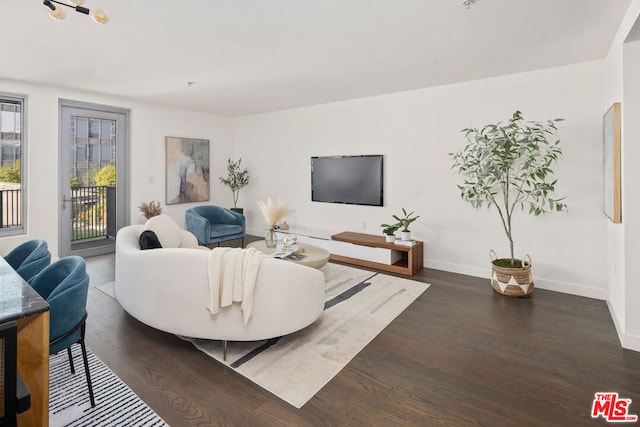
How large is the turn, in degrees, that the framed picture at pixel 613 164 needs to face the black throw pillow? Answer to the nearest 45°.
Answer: approximately 45° to its left

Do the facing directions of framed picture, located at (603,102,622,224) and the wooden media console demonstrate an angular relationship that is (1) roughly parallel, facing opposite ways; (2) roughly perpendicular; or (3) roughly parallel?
roughly perpendicular

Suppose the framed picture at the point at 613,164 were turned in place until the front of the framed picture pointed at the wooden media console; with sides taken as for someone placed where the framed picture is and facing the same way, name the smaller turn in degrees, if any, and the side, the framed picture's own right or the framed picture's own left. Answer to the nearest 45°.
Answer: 0° — it already faces it

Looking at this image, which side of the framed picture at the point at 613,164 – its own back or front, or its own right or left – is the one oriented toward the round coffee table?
front

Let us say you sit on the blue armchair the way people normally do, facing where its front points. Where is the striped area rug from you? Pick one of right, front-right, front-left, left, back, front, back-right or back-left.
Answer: front-right

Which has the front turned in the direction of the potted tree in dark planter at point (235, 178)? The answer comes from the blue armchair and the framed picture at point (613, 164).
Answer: the framed picture

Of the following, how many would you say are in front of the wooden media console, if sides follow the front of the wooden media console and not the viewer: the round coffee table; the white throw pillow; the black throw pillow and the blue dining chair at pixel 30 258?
4

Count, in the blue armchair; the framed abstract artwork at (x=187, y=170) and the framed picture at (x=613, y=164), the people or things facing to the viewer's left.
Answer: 1

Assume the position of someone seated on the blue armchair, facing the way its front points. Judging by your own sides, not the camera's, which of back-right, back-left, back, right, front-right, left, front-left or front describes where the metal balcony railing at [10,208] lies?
back-right

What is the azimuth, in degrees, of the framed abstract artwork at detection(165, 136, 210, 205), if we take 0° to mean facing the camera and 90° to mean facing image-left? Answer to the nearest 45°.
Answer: approximately 315°

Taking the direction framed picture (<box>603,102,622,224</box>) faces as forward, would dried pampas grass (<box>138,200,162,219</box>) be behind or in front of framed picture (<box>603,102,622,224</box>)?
in front

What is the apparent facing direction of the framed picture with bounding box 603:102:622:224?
to the viewer's left

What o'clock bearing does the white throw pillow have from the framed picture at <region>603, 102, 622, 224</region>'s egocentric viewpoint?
The white throw pillow is roughly at 11 o'clock from the framed picture.

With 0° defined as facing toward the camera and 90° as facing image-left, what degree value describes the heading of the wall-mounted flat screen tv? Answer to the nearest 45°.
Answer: approximately 45°

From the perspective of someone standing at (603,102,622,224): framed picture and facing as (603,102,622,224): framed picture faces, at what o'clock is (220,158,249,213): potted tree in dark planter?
The potted tree in dark planter is roughly at 12 o'clock from the framed picture.

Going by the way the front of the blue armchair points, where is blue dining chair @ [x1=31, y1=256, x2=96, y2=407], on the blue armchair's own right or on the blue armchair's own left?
on the blue armchair's own right
